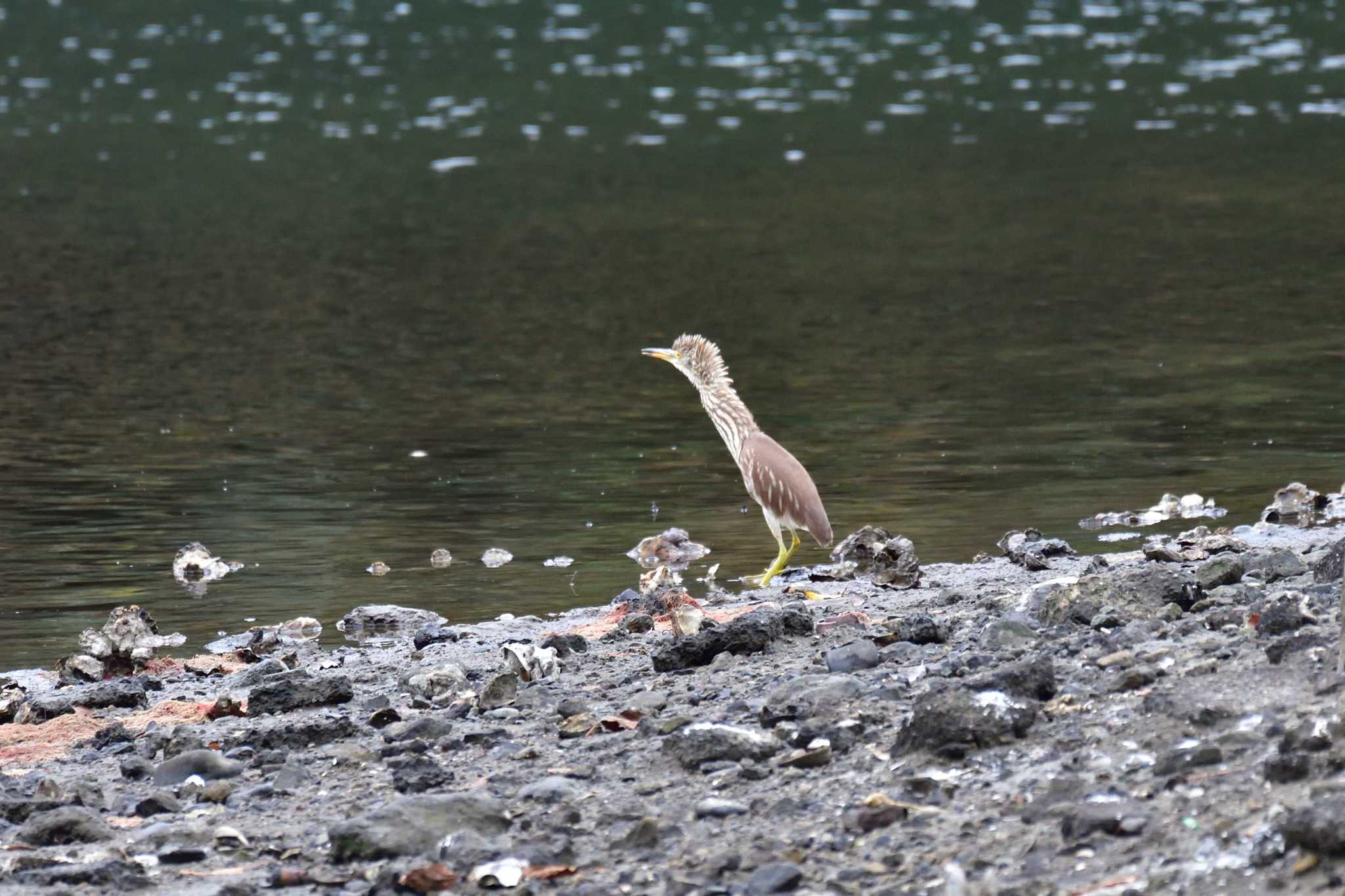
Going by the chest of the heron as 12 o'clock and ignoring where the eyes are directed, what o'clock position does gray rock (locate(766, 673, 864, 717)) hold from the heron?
The gray rock is roughly at 9 o'clock from the heron.

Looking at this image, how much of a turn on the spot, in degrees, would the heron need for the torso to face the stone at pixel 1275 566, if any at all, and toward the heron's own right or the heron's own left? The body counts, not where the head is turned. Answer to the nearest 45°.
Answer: approximately 135° to the heron's own left

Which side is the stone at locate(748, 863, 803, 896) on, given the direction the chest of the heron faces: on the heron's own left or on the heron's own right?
on the heron's own left

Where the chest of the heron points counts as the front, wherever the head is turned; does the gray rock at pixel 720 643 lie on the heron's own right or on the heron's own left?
on the heron's own left

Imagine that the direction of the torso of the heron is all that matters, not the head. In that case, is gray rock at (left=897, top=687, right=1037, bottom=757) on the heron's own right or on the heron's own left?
on the heron's own left

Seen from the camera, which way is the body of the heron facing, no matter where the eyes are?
to the viewer's left

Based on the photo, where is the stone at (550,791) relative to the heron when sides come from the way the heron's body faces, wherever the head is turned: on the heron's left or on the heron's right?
on the heron's left

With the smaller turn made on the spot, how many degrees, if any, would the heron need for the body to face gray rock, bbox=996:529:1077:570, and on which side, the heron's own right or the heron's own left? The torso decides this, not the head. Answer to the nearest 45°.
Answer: approximately 180°

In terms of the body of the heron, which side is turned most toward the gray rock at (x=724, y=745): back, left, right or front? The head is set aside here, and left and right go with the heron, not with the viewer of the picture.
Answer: left

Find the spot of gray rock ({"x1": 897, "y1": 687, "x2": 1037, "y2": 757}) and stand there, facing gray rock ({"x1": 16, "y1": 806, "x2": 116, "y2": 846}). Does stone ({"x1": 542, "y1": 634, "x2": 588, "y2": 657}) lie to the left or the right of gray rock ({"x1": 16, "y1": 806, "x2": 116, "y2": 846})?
right

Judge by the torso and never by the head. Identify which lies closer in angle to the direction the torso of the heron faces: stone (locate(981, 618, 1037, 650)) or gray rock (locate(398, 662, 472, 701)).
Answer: the gray rock
